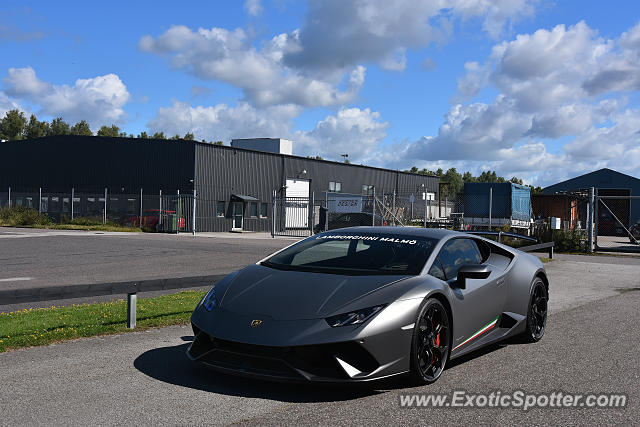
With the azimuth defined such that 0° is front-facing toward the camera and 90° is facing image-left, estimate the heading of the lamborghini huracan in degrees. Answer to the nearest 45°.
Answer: approximately 45°

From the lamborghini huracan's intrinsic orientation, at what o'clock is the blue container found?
The blue container is roughly at 5 o'clock from the lamborghini huracan.

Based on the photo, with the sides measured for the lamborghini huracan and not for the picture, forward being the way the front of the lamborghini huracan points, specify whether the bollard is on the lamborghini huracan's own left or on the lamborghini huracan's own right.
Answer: on the lamborghini huracan's own right

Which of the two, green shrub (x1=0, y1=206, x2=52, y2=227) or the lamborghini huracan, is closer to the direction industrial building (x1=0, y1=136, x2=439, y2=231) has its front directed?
the lamborghini huracan

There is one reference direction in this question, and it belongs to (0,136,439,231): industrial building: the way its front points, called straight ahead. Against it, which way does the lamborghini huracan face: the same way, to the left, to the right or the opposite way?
to the right

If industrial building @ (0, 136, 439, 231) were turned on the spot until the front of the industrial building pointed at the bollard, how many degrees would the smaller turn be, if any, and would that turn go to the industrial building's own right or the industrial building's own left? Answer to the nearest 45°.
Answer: approximately 45° to the industrial building's own right

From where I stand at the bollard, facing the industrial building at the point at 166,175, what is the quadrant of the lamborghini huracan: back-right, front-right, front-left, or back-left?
back-right

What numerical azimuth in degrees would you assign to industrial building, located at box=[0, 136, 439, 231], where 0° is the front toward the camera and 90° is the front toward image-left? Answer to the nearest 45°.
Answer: approximately 315°
